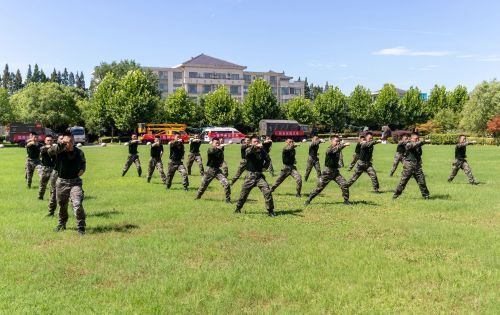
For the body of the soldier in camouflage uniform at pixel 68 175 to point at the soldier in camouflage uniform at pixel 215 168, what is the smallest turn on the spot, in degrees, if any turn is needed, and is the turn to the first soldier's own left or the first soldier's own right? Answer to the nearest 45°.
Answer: approximately 135° to the first soldier's own left

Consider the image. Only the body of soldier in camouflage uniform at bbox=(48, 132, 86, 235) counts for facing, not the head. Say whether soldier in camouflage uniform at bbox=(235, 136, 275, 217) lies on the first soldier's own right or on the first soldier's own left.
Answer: on the first soldier's own left

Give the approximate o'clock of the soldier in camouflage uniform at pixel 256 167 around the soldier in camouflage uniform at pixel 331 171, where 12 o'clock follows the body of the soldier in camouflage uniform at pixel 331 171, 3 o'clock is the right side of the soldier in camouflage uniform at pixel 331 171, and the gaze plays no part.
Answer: the soldier in camouflage uniform at pixel 256 167 is roughly at 3 o'clock from the soldier in camouflage uniform at pixel 331 171.

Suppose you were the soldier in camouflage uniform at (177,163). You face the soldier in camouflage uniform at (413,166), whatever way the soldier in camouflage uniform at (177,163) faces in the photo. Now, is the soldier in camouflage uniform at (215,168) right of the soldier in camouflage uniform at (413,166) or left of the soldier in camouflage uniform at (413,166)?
right

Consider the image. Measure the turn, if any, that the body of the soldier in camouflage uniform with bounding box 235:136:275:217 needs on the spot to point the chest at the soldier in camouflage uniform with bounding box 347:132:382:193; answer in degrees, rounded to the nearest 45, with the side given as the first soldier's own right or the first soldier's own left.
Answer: approximately 135° to the first soldier's own left

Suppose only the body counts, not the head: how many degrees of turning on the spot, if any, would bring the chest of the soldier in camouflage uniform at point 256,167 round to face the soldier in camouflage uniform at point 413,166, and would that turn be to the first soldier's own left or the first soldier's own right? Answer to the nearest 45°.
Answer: approximately 135° to the first soldier's own left

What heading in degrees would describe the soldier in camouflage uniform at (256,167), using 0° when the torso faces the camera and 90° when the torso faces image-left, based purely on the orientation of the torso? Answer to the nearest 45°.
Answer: approximately 0°
